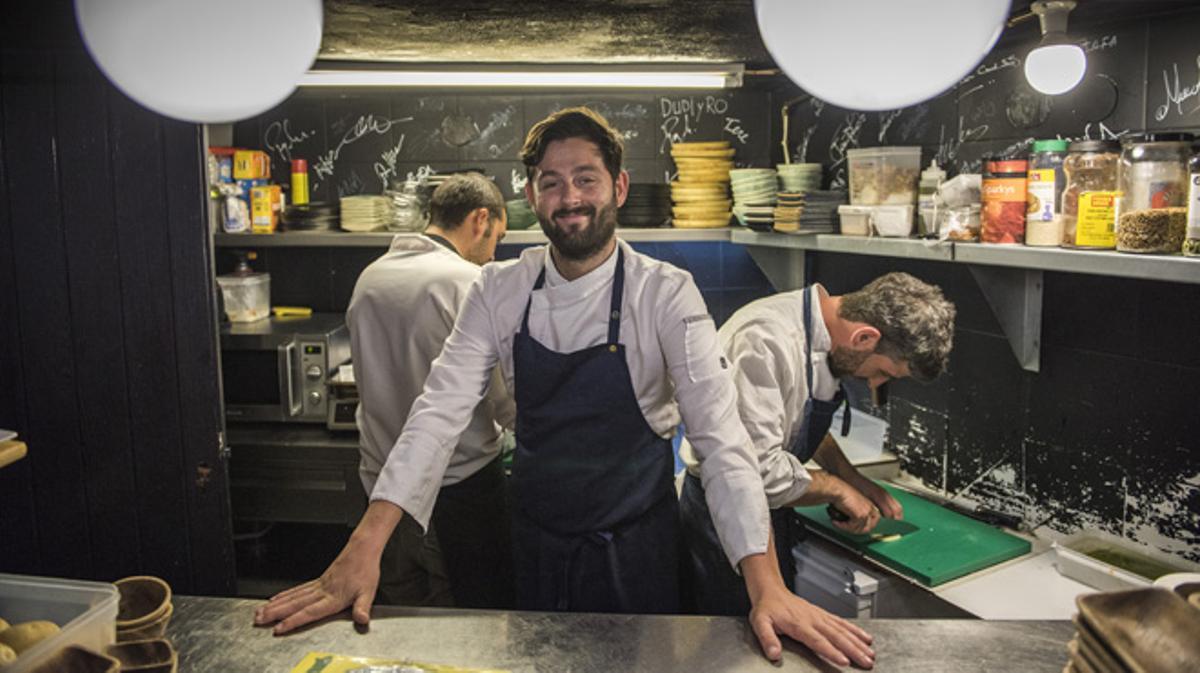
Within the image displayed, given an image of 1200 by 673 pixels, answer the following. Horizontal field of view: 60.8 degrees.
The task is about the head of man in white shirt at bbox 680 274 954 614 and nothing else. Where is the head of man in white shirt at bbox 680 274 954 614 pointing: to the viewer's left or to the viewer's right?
to the viewer's right

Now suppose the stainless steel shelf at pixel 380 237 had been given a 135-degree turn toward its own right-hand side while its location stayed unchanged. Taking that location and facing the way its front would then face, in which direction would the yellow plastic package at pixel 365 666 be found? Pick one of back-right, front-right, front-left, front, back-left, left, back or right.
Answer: back-left

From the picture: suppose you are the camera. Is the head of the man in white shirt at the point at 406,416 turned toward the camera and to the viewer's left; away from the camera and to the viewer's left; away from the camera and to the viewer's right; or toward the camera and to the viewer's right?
away from the camera and to the viewer's right

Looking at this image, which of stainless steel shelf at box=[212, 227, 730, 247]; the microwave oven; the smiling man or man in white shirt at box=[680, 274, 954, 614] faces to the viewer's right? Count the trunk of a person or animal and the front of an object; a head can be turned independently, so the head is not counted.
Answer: the man in white shirt

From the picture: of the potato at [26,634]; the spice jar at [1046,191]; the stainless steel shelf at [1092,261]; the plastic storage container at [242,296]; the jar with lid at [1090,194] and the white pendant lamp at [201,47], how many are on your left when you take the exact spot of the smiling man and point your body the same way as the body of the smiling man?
3

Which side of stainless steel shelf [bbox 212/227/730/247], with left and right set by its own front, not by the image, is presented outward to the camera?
front

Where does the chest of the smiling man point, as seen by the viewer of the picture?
toward the camera

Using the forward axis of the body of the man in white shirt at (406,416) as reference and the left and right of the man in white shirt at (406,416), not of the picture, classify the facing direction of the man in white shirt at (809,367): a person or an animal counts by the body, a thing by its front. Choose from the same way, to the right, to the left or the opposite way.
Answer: to the right

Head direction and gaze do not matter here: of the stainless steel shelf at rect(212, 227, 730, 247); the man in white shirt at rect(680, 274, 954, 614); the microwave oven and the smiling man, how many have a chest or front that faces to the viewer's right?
1

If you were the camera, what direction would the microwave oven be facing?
facing the viewer

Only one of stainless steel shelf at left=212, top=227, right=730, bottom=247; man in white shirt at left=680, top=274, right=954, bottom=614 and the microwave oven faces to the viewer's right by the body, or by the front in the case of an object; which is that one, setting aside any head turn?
the man in white shirt

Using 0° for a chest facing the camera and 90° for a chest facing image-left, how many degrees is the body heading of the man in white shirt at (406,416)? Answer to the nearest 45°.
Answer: approximately 225°

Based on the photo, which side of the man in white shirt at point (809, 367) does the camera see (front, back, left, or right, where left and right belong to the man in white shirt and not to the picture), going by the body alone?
right

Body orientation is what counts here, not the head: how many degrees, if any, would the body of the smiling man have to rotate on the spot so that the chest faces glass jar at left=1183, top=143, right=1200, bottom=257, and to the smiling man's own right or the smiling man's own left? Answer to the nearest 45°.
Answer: approximately 90° to the smiling man's own left
